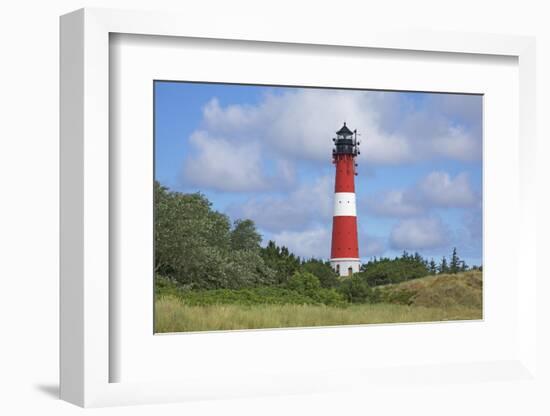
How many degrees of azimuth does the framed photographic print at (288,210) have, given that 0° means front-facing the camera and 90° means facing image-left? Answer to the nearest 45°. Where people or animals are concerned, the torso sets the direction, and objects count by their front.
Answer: approximately 315°
